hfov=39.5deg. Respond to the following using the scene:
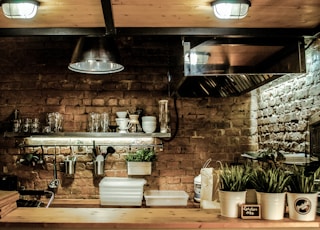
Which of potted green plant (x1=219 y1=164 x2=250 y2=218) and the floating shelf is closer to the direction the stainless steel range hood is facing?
the potted green plant

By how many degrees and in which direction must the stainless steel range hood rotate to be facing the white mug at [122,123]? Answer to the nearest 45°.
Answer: approximately 135° to its right

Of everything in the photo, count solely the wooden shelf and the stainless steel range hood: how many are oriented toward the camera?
2

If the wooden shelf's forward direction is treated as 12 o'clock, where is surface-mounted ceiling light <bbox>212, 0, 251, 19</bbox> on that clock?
The surface-mounted ceiling light is roughly at 11 o'clock from the wooden shelf.

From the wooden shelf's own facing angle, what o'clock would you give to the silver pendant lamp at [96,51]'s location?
The silver pendant lamp is roughly at 12 o'clock from the wooden shelf.

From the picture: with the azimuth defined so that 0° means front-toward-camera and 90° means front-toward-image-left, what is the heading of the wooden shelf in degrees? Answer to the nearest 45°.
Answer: approximately 0°

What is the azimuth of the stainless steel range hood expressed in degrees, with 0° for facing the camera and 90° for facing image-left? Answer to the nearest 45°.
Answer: approximately 0°

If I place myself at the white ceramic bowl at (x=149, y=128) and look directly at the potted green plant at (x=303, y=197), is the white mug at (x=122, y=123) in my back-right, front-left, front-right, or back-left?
back-right
